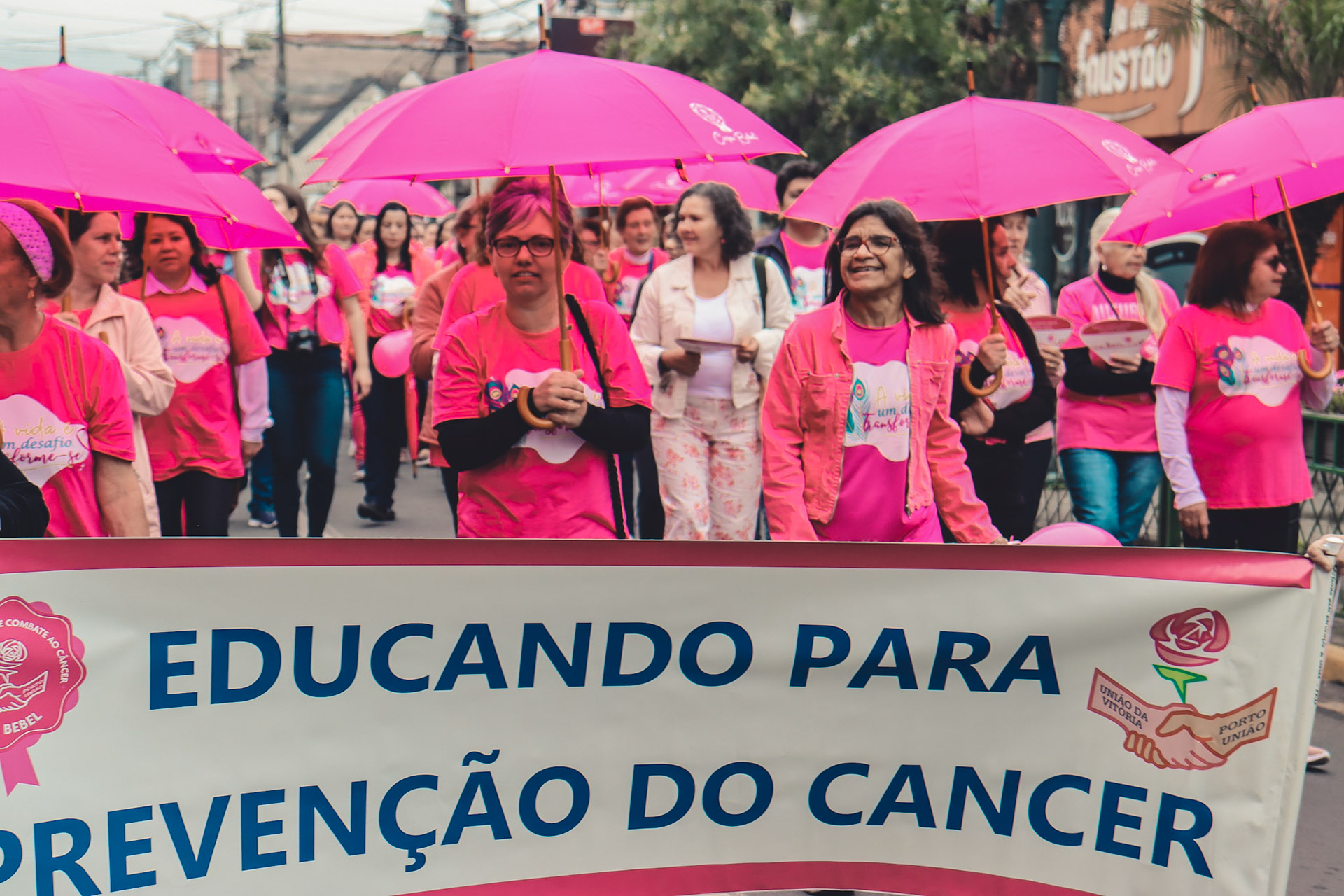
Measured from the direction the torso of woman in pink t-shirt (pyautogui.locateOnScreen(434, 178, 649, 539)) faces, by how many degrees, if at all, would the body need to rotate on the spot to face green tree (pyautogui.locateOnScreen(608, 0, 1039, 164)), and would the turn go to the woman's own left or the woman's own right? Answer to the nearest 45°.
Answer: approximately 180°

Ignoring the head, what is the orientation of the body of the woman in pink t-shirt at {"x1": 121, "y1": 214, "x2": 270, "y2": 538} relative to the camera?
toward the camera

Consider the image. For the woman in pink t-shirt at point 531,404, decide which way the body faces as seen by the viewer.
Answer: toward the camera

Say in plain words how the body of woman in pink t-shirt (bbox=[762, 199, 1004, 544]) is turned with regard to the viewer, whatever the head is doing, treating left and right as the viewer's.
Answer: facing the viewer

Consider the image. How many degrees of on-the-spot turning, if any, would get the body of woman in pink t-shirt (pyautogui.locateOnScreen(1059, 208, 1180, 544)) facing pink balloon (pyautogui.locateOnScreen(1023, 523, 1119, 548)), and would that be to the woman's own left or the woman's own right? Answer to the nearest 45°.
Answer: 0° — they already face it

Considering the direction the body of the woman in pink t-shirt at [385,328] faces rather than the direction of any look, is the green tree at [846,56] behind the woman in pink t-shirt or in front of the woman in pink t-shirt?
behind

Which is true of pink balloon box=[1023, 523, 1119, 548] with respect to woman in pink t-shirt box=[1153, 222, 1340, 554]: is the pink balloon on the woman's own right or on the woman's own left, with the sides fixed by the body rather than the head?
on the woman's own right

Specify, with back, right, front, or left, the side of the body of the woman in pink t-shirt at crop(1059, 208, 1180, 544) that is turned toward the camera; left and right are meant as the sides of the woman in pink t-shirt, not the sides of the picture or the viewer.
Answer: front

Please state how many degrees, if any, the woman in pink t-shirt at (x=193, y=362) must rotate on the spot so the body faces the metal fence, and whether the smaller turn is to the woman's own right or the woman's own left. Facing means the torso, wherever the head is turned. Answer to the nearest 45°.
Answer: approximately 90° to the woman's own left

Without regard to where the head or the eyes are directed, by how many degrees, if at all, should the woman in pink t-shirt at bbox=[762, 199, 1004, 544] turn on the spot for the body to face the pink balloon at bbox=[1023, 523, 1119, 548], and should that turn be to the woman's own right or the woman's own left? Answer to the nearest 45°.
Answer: approximately 90° to the woman's own left

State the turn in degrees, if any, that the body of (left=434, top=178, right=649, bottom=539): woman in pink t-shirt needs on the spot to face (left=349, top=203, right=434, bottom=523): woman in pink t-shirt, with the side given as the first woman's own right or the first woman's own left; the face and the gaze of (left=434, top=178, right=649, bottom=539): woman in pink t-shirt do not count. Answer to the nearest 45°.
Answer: approximately 180°

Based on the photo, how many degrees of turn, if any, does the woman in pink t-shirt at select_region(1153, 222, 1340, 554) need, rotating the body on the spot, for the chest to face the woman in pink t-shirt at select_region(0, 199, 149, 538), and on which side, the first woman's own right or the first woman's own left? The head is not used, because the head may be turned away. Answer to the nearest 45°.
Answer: approximately 90° to the first woman's own right

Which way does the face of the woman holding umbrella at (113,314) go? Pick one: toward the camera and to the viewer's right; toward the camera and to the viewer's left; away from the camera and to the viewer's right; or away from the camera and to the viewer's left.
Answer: toward the camera and to the viewer's right

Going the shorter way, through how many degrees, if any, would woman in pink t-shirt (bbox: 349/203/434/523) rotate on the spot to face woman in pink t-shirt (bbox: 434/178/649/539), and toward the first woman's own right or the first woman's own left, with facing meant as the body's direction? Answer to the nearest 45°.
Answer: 0° — they already face them
